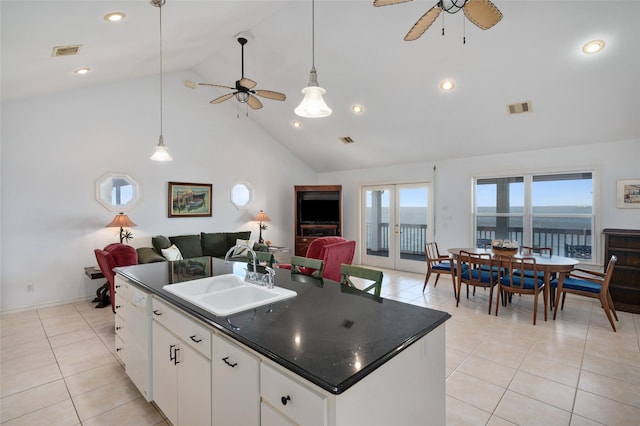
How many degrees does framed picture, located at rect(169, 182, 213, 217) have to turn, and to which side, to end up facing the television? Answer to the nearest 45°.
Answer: approximately 45° to its left

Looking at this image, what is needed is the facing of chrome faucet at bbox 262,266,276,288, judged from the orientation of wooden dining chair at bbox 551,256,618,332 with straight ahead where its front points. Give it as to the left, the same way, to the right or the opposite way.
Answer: to the left

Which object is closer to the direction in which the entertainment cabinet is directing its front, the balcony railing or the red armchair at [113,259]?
the red armchair

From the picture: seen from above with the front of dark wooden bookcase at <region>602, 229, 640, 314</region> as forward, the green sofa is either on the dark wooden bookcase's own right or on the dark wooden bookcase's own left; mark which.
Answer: on the dark wooden bookcase's own right

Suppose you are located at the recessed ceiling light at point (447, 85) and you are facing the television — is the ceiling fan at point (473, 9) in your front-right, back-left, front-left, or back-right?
back-left

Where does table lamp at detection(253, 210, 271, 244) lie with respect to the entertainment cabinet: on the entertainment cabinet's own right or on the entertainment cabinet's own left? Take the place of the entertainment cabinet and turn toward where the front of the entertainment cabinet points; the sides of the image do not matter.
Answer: on the entertainment cabinet's own right

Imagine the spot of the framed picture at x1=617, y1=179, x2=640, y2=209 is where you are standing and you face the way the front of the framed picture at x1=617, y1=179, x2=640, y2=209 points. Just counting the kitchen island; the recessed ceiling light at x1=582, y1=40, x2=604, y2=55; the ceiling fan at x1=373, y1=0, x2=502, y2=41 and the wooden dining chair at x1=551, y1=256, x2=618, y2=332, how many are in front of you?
4

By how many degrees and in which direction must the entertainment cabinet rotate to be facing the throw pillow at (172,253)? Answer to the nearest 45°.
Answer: approximately 45° to its right

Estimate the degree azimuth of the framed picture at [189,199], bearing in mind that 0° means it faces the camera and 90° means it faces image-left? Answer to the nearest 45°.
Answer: approximately 315°

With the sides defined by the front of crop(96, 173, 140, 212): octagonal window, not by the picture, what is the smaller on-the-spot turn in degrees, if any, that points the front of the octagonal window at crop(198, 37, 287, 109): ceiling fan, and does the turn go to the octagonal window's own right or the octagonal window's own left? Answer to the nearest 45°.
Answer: approximately 45° to the octagonal window's own left

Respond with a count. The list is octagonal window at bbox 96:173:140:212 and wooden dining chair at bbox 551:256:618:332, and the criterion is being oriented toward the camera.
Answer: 1
